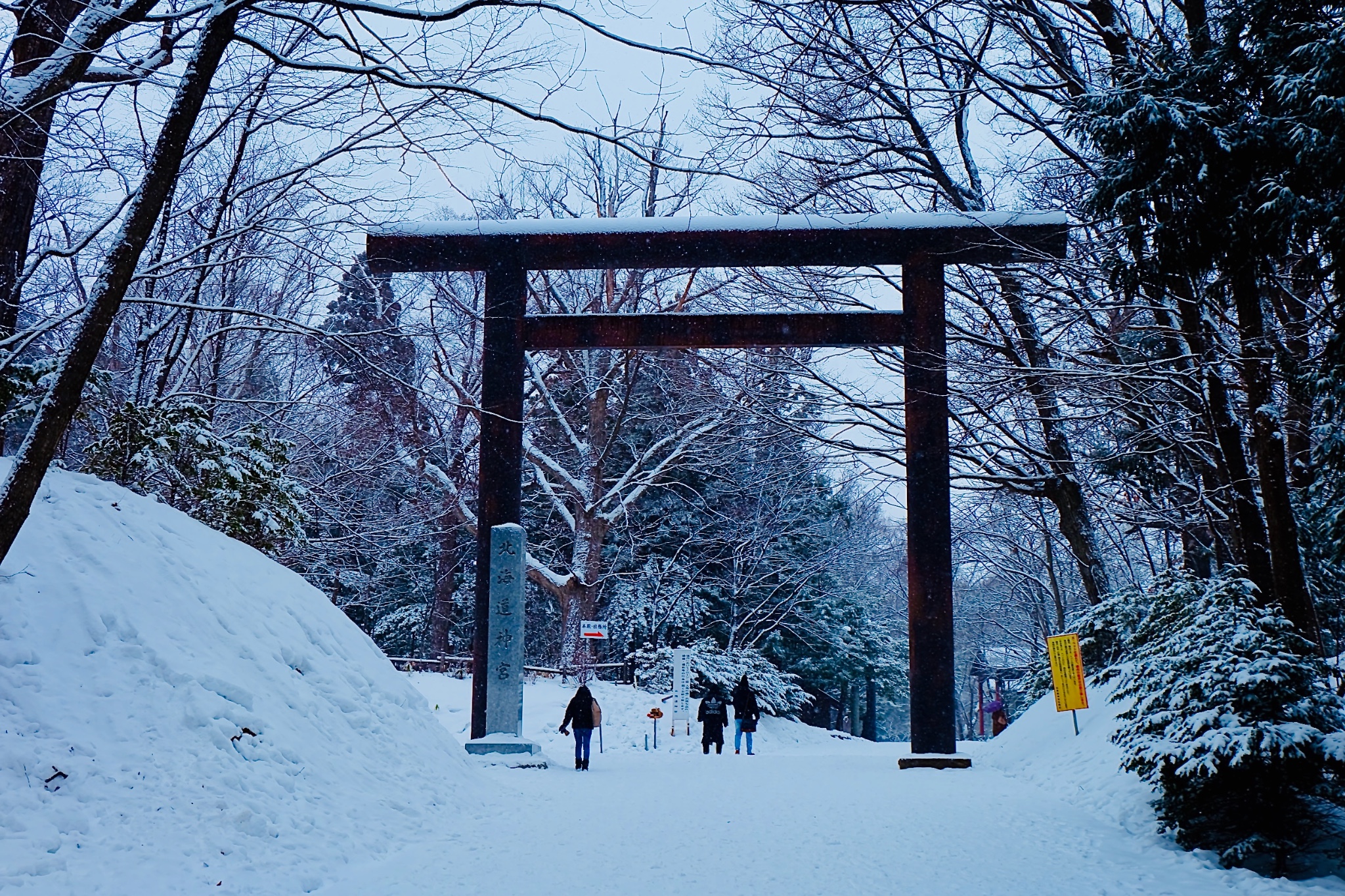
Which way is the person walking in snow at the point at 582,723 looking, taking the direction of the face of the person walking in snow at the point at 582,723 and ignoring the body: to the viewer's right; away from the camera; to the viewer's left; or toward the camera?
away from the camera

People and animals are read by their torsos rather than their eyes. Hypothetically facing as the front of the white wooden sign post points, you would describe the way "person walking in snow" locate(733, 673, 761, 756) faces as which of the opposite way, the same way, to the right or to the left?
the opposite way

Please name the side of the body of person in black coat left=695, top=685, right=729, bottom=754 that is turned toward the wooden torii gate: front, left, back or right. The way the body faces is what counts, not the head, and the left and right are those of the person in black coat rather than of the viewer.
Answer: back

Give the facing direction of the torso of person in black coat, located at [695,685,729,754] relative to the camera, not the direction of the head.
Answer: away from the camera

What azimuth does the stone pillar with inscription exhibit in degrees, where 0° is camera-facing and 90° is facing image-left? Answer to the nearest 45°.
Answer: approximately 0°

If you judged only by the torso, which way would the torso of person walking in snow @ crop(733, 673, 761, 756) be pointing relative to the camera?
away from the camera
